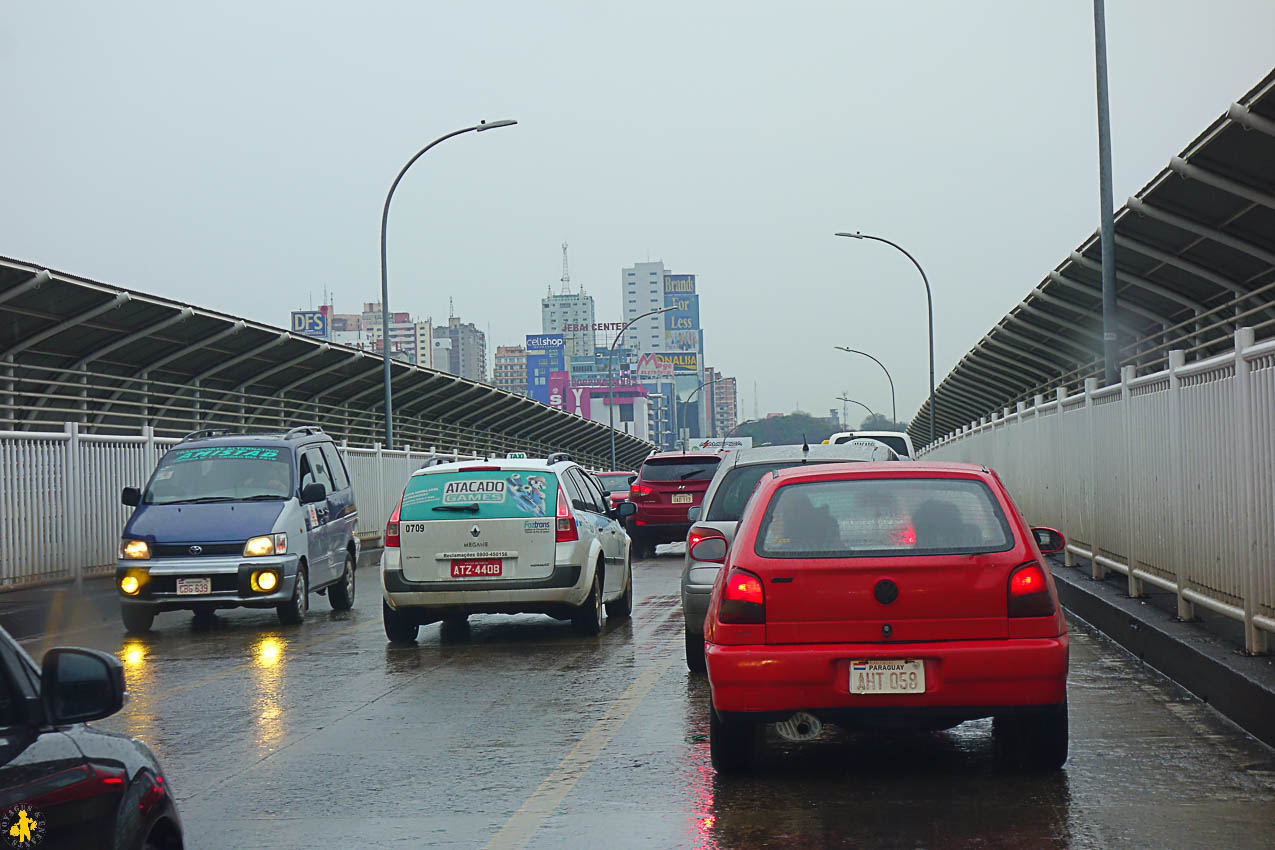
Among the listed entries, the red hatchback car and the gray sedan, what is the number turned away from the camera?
2

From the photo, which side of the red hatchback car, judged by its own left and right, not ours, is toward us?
back

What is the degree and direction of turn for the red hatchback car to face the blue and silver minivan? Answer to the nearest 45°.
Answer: approximately 45° to its left

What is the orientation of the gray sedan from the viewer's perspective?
away from the camera

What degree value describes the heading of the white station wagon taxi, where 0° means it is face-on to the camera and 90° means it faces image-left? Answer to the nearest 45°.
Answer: approximately 225°

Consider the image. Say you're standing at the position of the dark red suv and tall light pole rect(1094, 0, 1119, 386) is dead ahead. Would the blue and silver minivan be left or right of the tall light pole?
right

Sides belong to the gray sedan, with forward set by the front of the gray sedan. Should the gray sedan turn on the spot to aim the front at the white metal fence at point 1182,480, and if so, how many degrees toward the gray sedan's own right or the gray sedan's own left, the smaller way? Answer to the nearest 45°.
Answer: approximately 90° to the gray sedan's own right

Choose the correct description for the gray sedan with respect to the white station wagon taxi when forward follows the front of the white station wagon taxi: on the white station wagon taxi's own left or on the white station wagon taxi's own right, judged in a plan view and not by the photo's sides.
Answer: on the white station wagon taxi's own right

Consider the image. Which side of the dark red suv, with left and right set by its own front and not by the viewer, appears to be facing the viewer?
back

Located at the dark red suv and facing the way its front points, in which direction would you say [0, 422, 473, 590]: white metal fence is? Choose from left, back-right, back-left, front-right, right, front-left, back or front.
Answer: back-left

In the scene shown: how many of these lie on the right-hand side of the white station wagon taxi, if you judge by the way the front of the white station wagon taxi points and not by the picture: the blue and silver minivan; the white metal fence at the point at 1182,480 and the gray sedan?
2

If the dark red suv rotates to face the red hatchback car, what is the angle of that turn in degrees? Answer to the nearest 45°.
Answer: approximately 180°

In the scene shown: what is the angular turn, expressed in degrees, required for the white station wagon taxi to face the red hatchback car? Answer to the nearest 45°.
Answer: approximately 135° to its right
